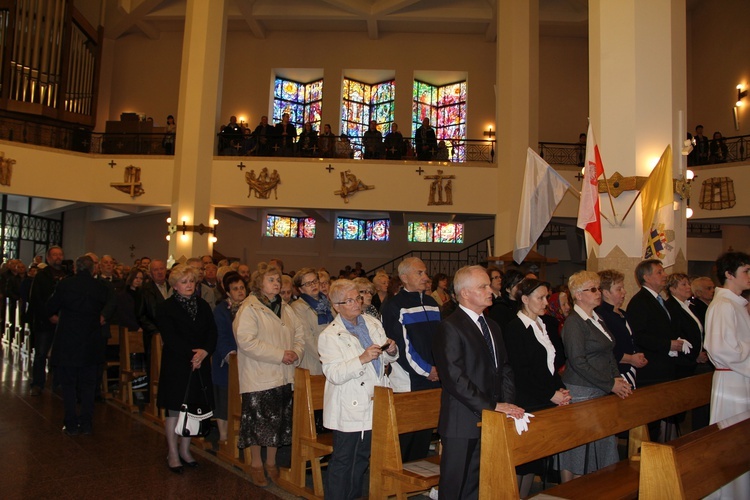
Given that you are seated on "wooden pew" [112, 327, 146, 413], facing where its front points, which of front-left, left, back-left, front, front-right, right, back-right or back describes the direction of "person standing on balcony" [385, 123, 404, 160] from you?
left

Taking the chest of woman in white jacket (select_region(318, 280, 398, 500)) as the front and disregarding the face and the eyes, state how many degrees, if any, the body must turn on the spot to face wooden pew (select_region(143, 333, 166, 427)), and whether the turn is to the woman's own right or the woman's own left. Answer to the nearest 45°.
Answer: approximately 180°

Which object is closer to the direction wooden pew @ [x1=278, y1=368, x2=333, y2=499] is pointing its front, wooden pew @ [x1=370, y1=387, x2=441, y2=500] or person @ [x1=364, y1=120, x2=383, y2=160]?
the wooden pew

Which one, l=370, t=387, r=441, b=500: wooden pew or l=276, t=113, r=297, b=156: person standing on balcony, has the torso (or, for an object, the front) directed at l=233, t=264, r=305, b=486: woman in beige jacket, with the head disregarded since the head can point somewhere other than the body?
the person standing on balcony

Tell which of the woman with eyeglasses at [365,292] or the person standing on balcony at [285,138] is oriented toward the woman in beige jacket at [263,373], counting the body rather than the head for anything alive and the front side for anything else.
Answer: the person standing on balcony

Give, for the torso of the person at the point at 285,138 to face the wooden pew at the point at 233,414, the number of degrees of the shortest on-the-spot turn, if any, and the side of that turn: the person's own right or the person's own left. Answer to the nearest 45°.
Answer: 0° — they already face it

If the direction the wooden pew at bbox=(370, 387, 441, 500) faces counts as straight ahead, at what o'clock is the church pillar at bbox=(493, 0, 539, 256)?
The church pillar is roughly at 8 o'clock from the wooden pew.

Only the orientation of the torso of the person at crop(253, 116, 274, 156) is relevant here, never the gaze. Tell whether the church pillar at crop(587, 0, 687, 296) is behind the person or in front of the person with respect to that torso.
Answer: in front

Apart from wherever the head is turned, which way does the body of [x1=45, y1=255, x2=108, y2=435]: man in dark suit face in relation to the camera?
away from the camera

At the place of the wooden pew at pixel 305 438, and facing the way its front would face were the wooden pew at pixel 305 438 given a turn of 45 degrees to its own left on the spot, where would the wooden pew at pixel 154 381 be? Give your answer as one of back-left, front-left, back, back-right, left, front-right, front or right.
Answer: back-left

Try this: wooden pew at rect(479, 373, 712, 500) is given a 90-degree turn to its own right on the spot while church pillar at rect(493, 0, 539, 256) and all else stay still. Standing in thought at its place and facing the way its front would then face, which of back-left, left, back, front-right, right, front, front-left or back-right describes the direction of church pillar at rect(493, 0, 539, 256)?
back-right

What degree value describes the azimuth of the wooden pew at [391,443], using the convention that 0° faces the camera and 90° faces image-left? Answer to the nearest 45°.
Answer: approximately 315°

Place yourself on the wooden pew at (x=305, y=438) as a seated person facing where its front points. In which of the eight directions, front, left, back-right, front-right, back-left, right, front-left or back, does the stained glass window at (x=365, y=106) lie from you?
back-left
